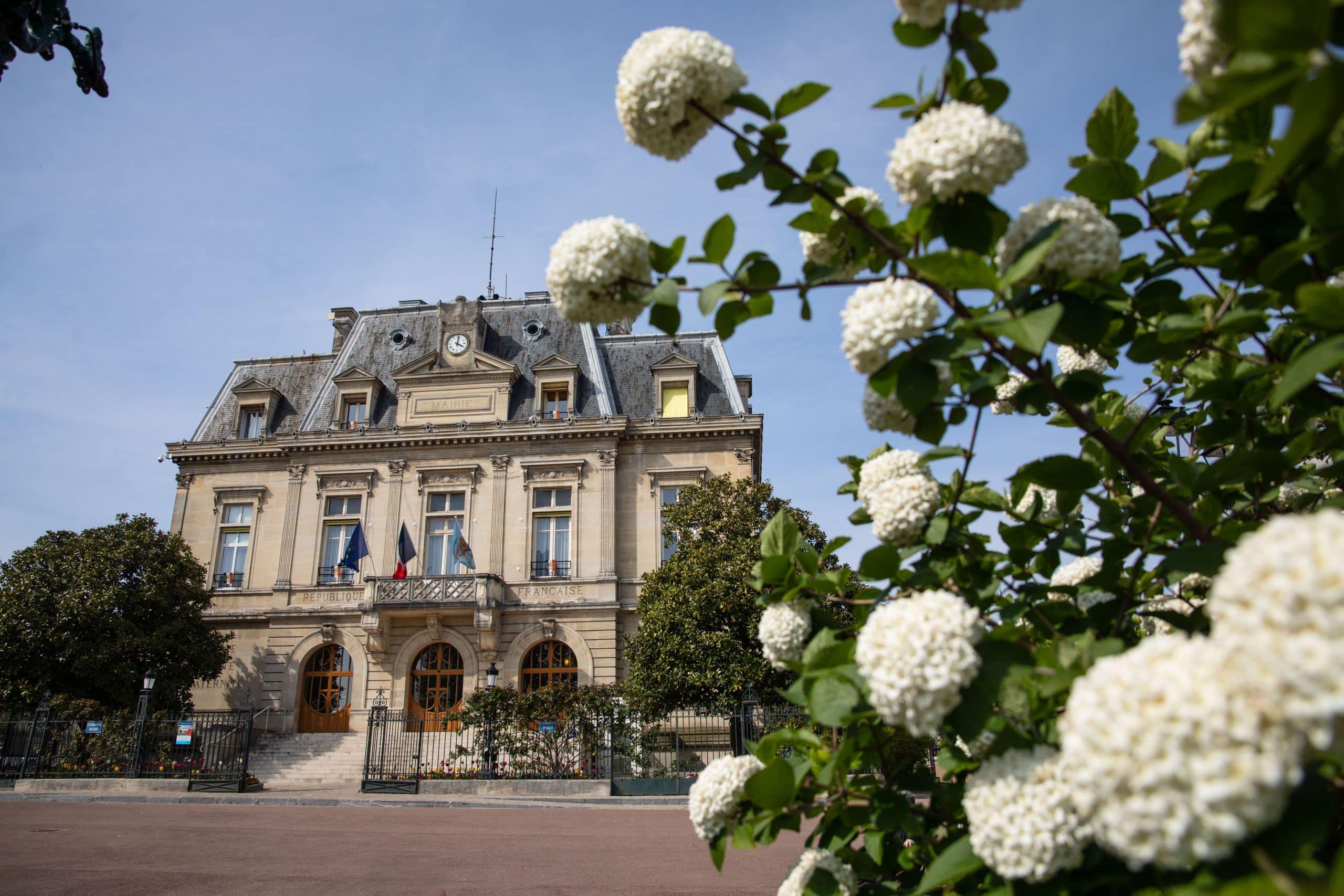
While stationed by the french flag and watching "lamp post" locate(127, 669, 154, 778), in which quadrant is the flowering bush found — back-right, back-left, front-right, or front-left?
front-left

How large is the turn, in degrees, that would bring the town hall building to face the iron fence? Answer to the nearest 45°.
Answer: approximately 45° to its right

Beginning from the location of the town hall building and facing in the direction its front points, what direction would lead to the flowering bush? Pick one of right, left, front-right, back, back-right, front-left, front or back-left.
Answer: front

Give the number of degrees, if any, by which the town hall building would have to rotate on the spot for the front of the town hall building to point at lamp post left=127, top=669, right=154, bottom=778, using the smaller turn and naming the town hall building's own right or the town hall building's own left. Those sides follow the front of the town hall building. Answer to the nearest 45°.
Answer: approximately 45° to the town hall building's own right

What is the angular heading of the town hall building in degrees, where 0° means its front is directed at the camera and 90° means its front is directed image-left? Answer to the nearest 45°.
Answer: approximately 0°
